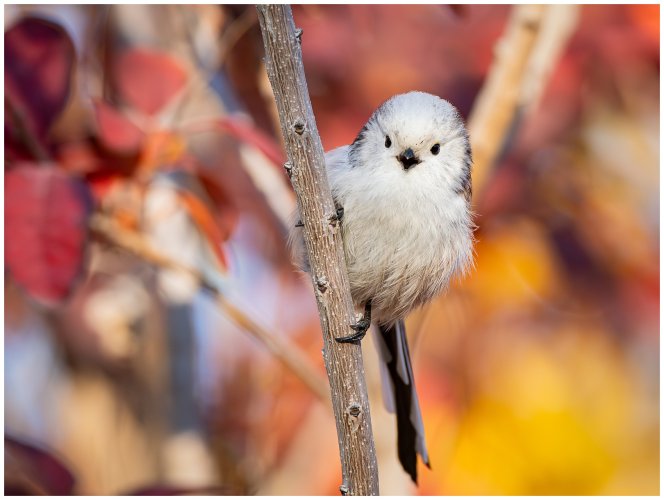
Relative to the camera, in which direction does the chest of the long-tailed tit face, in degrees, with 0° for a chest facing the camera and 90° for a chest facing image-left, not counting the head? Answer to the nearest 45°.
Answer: approximately 0°

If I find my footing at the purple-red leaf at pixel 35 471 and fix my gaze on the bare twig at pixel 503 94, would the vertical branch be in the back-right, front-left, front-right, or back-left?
front-right
